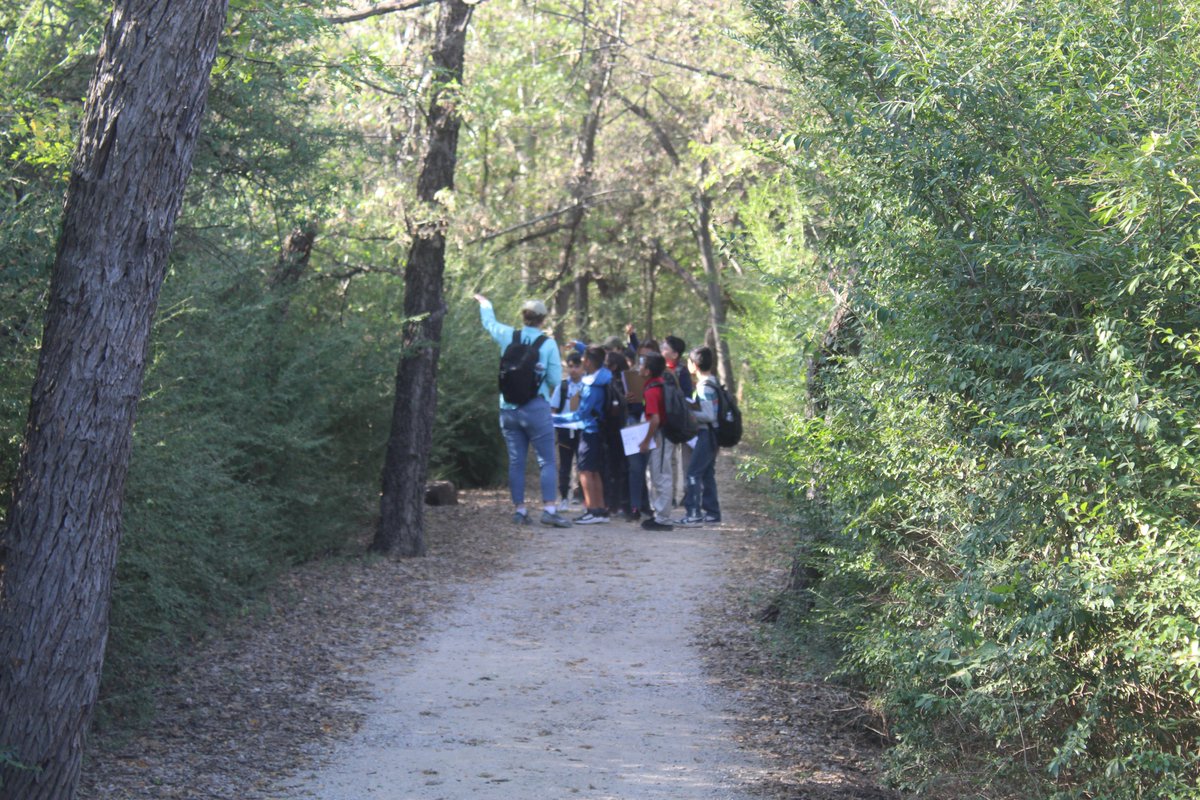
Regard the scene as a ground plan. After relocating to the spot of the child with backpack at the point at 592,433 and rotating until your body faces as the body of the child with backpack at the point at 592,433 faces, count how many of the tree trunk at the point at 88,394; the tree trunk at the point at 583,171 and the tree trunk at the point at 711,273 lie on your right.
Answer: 2

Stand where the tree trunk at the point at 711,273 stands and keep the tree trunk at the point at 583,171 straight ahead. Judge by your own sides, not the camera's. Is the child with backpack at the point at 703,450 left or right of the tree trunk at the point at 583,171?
left

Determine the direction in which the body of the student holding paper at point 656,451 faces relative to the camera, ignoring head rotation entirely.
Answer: to the viewer's left

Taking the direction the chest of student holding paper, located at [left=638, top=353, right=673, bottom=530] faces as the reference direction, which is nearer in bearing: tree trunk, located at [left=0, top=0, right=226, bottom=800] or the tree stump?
the tree stump

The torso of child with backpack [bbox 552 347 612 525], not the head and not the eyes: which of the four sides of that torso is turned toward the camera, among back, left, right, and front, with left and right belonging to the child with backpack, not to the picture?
left

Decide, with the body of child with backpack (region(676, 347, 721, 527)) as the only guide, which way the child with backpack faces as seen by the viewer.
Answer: to the viewer's left

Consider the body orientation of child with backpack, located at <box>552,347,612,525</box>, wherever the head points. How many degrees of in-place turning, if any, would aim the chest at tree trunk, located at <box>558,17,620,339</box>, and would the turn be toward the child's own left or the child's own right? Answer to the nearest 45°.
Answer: approximately 90° to the child's own right

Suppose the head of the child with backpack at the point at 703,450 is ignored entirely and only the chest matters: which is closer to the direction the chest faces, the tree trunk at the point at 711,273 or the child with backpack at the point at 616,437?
the child with backpack

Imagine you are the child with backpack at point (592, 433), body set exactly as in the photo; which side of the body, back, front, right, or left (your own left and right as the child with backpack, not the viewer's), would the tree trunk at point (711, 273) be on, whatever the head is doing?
right
